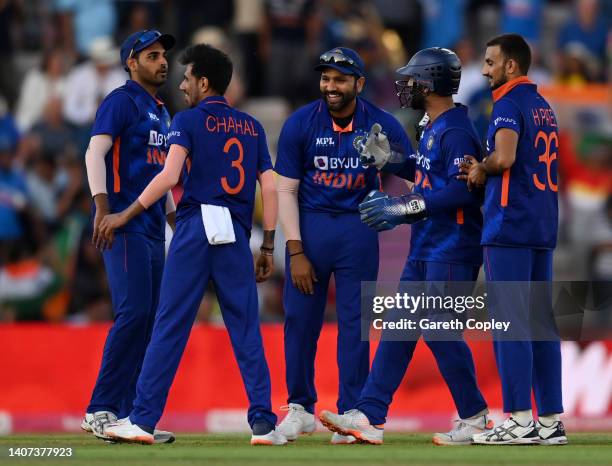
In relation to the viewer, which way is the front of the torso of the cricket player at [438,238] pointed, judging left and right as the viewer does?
facing to the left of the viewer

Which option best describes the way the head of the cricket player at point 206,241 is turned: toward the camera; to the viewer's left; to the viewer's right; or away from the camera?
to the viewer's left

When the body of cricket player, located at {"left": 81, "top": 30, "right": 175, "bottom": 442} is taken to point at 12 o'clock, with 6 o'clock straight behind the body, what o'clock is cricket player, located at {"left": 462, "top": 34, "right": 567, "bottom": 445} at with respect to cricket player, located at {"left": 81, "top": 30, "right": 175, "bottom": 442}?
cricket player, located at {"left": 462, "top": 34, "right": 567, "bottom": 445} is roughly at 11 o'clock from cricket player, located at {"left": 81, "top": 30, "right": 175, "bottom": 442}.

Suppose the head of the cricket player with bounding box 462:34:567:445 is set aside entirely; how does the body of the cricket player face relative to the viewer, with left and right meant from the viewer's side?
facing away from the viewer and to the left of the viewer

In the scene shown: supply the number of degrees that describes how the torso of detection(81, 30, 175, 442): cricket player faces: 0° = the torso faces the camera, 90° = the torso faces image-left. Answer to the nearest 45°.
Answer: approximately 315°

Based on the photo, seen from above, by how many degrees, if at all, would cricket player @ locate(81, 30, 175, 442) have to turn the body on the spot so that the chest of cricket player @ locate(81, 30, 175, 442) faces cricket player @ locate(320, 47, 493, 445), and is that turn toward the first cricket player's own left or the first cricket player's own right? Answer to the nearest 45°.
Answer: approximately 45° to the first cricket player's own left

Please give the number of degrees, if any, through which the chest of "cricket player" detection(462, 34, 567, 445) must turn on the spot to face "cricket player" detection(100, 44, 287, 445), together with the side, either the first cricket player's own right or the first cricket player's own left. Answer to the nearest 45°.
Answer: approximately 45° to the first cricket player's own left

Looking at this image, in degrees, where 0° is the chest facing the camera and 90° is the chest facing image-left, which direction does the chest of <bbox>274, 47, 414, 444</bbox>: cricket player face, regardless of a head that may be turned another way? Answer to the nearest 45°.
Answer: approximately 0°

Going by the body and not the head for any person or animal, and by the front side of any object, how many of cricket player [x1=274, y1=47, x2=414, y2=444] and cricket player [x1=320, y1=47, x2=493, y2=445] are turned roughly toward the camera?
1
